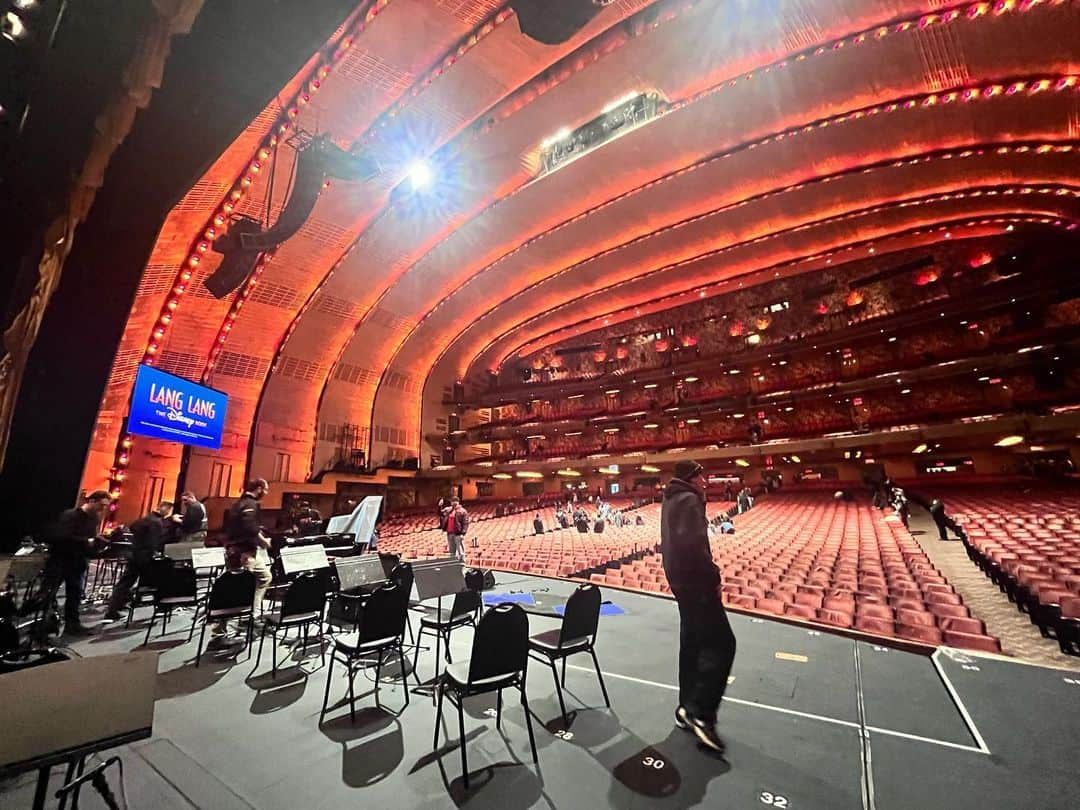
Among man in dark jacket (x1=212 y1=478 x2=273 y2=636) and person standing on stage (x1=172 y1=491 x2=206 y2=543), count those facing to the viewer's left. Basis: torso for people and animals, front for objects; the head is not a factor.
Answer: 1

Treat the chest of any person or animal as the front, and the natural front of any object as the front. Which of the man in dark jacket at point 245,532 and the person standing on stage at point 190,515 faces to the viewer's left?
the person standing on stage

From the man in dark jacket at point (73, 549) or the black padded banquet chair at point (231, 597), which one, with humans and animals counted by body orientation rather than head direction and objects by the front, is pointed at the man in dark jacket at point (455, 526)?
the man in dark jacket at point (73, 549)

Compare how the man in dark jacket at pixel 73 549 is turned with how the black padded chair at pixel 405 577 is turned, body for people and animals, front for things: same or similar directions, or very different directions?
very different directions

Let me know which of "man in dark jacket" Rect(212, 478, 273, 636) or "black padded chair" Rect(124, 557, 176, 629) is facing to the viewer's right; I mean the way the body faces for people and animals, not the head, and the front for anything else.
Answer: the man in dark jacket

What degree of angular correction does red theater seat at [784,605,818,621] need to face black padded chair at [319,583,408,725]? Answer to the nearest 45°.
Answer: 0° — it already faces it

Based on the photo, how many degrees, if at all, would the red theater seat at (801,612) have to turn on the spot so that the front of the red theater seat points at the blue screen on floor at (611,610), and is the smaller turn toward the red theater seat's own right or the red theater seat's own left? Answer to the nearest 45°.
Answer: approximately 45° to the red theater seat's own right

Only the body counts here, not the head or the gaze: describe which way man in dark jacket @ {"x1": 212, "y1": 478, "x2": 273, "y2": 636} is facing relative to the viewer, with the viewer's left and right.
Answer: facing to the right of the viewer

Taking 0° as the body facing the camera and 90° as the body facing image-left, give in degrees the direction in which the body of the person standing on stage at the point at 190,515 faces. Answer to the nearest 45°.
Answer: approximately 90°
